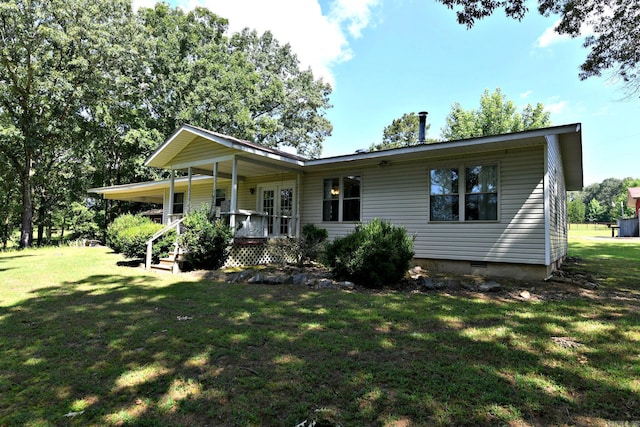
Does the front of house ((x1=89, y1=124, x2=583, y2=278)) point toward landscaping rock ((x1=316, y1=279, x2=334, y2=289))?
yes

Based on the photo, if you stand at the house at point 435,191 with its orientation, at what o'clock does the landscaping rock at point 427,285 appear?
The landscaping rock is roughly at 11 o'clock from the house.

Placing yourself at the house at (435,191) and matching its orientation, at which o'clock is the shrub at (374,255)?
The shrub is roughly at 12 o'clock from the house.

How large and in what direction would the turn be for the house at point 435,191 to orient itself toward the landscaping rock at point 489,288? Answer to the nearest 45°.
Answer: approximately 45° to its left

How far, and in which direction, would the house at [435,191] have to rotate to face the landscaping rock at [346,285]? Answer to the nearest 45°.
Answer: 0° — it already faces it

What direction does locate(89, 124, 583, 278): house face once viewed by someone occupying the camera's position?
facing the viewer and to the left of the viewer

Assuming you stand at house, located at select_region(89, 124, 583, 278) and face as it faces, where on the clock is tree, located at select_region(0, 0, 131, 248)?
The tree is roughly at 2 o'clock from the house.

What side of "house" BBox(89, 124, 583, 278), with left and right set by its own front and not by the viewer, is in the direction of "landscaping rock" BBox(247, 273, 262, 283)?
front

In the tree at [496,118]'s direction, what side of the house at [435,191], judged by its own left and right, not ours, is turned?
back

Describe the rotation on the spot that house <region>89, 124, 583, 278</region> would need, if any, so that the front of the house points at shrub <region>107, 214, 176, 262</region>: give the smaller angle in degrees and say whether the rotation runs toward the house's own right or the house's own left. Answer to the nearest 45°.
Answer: approximately 45° to the house's own right
